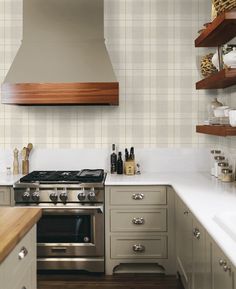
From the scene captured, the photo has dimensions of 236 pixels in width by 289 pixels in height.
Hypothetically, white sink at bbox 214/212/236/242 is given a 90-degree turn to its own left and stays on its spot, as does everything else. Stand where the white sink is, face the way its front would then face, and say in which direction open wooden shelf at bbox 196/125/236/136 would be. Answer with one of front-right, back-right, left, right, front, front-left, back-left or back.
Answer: back

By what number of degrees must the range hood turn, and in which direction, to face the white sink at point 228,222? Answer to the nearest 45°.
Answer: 0° — it already faces it

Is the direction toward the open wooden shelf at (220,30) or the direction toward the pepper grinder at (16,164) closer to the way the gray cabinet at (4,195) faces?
the open wooden shelf

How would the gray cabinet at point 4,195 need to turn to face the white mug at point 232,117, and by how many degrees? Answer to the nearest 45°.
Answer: approximately 45° to its left

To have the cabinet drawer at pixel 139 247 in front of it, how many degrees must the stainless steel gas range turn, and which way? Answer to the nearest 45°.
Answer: approximately 90° to its left

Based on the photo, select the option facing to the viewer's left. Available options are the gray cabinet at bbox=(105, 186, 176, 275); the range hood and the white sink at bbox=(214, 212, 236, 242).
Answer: the white sink

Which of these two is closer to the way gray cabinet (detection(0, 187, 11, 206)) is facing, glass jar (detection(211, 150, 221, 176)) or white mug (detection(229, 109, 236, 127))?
the white mug

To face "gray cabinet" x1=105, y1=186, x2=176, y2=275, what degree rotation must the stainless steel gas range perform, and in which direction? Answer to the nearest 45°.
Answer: approximately 90° to its left
